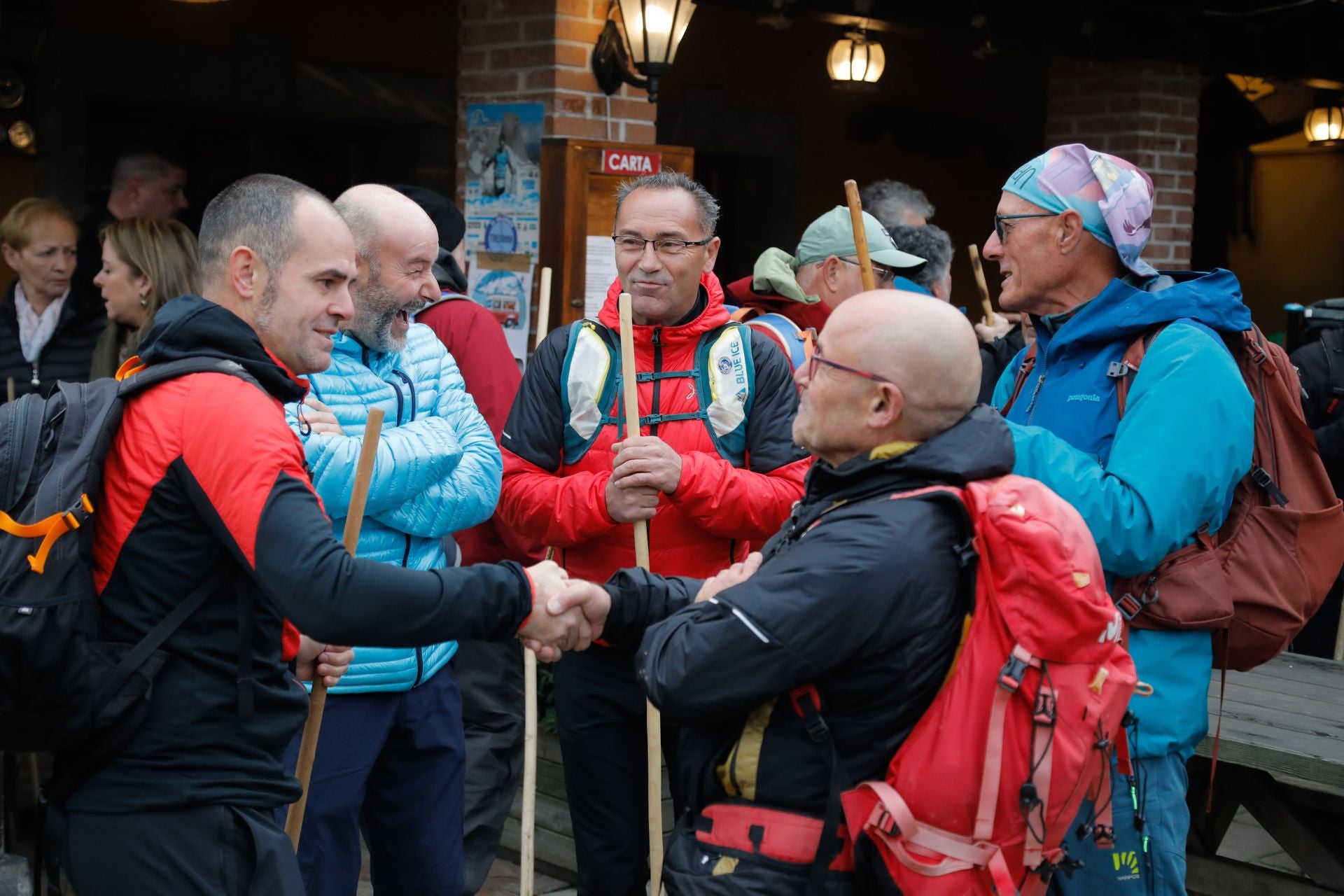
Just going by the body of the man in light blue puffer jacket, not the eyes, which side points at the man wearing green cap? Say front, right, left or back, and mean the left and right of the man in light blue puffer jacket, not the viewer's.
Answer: left

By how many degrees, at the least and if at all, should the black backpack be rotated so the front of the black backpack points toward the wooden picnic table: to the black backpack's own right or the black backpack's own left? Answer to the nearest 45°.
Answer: approximately 180°

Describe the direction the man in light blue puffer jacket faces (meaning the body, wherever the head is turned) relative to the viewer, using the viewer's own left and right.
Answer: facing the viewer and to the right of the viewer

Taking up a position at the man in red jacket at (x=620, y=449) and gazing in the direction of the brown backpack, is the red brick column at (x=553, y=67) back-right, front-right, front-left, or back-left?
back-left

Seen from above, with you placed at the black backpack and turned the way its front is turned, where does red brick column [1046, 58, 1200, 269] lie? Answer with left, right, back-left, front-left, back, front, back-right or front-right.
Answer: back-right

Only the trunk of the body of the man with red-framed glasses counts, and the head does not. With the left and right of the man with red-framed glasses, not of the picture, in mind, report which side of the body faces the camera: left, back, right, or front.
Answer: left

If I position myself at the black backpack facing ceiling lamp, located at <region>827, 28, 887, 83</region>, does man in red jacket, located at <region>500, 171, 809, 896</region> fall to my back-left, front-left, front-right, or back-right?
front-right

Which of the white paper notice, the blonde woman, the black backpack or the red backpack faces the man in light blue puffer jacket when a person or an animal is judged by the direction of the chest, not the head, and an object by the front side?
the white paper notice

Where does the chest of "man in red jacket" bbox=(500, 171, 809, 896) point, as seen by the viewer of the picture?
toward the camera

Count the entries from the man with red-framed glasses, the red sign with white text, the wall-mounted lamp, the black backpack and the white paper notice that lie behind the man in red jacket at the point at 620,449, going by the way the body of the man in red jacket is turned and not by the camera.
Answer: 3

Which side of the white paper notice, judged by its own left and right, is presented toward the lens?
front

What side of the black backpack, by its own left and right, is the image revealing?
left

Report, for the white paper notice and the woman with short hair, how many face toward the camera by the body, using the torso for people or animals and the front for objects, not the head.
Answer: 2

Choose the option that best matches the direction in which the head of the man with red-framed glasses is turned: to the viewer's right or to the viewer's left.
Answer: to the viewer's left

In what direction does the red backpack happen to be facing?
to the viewer's right

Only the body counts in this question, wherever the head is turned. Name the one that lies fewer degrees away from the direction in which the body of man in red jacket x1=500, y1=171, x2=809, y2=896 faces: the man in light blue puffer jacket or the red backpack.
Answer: the red backpack
